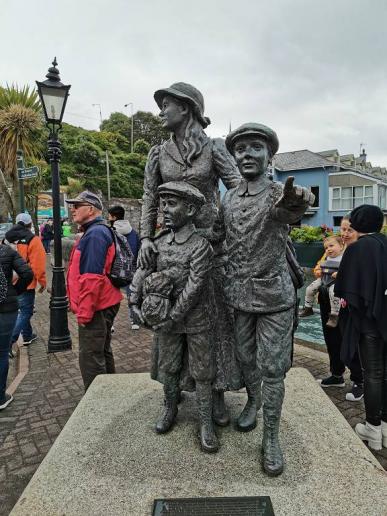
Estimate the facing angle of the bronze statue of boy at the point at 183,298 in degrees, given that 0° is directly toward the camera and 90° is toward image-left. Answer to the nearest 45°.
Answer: approximately 45°

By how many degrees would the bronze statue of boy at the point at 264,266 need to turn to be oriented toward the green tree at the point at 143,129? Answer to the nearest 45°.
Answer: approximately 180°

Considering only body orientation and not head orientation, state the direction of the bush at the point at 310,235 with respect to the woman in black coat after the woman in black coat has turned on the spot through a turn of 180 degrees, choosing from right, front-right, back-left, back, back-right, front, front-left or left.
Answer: back-left

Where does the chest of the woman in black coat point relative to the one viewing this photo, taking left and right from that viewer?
facing away from the viewer and to the left of the viewer

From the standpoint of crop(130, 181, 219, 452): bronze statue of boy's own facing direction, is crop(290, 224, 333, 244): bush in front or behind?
behind

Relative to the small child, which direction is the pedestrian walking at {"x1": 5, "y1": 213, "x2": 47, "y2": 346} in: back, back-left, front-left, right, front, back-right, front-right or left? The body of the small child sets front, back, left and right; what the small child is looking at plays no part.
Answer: front-right

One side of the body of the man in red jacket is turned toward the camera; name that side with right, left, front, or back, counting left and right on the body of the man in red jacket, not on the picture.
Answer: left

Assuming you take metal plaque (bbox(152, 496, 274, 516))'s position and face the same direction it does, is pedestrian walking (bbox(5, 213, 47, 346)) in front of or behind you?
behind

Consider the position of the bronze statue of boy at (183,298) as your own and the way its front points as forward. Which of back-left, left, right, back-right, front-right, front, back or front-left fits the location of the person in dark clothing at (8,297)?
right

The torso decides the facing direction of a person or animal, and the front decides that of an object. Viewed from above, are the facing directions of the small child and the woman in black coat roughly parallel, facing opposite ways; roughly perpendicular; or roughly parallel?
roughly perpendicular

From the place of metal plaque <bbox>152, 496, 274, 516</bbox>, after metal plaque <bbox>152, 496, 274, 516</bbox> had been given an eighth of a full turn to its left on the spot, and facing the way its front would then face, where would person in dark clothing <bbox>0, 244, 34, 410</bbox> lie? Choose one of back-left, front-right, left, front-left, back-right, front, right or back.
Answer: back

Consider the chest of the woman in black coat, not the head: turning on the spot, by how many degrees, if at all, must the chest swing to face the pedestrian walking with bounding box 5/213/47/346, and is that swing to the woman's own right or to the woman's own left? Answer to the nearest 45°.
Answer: approximately 45° to the woman's own left

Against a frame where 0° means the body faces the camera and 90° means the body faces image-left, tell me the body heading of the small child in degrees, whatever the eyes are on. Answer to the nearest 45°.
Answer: approximately 45°

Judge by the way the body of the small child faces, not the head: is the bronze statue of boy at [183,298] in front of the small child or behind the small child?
in front

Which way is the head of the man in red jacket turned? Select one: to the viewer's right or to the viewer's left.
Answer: to the viewer's left
